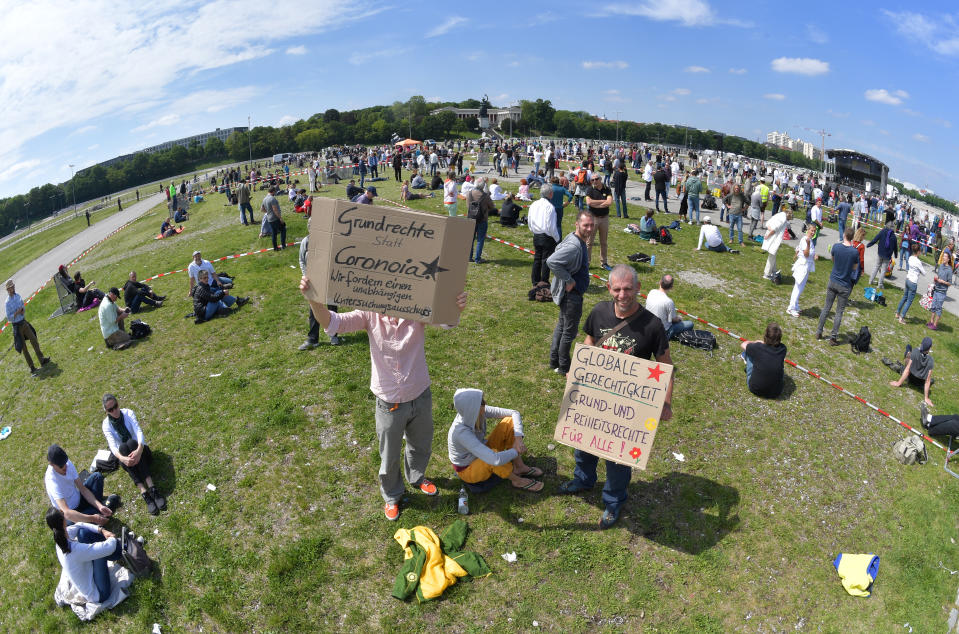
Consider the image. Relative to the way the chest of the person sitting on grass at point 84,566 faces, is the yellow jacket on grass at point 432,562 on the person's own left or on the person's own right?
on the person's own right

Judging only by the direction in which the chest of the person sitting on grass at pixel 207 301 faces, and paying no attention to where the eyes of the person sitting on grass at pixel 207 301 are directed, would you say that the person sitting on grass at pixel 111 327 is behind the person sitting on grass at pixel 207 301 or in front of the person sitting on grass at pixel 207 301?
behind

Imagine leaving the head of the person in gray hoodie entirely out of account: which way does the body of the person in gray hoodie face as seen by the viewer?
to the viewer's right

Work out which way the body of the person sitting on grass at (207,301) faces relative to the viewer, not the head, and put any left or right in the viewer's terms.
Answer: facing to the right of the viewer

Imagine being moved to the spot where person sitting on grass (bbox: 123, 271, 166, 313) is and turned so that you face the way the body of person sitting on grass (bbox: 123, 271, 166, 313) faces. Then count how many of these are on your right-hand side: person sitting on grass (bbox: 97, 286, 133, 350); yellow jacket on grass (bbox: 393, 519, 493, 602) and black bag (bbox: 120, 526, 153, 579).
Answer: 3

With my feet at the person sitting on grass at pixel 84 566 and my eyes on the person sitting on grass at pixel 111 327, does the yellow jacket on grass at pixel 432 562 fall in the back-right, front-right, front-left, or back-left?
back-right

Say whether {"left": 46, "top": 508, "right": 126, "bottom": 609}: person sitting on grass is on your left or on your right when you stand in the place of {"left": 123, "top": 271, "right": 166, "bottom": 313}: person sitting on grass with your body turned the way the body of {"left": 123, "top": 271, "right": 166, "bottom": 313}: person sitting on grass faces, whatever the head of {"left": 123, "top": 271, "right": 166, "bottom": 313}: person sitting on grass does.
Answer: on your right

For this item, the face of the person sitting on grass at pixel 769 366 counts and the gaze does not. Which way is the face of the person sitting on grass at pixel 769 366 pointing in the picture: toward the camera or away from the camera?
away from the camera

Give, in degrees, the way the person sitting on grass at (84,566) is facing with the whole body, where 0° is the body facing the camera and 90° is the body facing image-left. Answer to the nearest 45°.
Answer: approximately 225°

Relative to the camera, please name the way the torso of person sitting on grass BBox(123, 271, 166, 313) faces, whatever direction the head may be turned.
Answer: to the viewer's right

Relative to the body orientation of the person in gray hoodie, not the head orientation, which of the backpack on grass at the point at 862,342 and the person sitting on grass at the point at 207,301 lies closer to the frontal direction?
the backpack on grass

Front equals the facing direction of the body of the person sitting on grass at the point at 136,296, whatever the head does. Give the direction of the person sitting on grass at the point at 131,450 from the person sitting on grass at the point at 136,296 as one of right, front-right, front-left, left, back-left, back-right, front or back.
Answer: right

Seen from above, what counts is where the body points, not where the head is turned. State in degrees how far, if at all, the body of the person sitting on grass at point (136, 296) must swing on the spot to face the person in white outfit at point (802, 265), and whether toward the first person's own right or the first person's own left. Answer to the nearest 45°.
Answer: approximately 45° to the first person's own right
